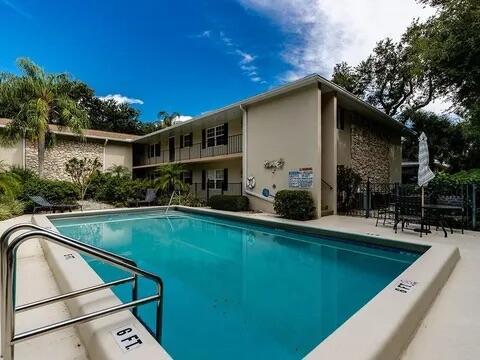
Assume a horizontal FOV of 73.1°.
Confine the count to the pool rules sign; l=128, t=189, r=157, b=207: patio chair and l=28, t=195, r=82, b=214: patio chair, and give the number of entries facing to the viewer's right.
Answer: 1

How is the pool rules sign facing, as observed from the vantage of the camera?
facing the viewer

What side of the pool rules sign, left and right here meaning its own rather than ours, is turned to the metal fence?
left

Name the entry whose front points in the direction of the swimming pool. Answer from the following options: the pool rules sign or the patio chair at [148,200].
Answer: the pool rules sign

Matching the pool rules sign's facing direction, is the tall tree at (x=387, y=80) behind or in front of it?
behind

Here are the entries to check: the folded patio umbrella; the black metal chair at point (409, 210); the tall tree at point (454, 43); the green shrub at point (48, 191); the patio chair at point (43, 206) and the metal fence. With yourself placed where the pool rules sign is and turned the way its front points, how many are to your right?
2

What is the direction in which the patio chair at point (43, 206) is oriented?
to the viewer's right

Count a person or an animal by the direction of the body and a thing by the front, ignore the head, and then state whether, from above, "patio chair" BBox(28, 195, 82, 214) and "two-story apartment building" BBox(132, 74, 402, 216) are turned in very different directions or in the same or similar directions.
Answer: very different directions

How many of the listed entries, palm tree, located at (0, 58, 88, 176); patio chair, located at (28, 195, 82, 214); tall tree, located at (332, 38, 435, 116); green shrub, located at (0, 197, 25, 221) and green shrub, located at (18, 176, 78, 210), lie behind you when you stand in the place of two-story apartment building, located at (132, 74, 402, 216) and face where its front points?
1

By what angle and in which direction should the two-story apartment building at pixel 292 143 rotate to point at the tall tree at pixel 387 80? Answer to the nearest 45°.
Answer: approximately 180°

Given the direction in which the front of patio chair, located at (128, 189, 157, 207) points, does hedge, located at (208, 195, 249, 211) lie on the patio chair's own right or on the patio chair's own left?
on the patio chair's own left

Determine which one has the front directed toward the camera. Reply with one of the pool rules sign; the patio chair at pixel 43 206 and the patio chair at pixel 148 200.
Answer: the pool rules sign

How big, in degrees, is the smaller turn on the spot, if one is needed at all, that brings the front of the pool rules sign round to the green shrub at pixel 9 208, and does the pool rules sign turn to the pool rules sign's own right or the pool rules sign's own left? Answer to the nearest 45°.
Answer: approximately 90° to the pool rules sign's own right

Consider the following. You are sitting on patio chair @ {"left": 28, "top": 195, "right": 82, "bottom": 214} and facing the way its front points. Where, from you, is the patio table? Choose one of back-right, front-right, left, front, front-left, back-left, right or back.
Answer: front-right
